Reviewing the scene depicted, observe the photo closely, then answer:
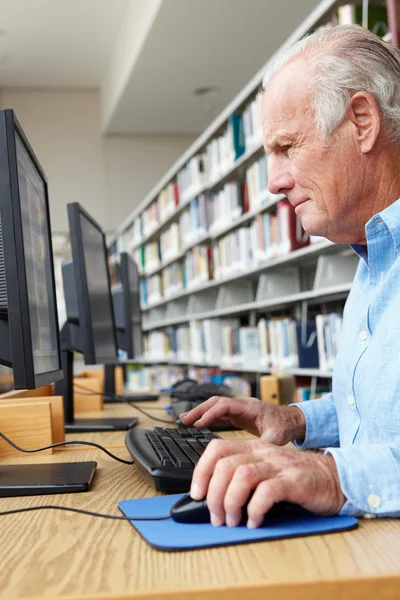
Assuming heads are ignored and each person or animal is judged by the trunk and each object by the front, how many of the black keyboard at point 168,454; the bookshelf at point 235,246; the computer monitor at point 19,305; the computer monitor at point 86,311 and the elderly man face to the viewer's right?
3

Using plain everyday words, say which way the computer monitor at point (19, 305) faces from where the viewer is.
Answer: facing to the right of the viewer

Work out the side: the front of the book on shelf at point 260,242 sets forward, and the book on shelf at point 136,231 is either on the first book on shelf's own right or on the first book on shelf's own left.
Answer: on the first book on shelf's own right

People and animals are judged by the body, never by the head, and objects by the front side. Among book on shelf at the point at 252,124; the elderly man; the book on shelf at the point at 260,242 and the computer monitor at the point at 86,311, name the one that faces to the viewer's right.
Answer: the computer monitor

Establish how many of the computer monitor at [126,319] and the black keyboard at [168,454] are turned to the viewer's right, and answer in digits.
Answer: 2

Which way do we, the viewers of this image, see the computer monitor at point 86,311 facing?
facing to the right of the viewer

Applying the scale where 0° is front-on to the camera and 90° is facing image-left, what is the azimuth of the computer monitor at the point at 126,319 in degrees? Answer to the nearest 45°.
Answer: approximately 270°

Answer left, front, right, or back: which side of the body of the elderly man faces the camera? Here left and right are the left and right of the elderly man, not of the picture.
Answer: left

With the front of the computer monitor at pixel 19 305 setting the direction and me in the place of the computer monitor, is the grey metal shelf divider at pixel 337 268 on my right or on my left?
on my left

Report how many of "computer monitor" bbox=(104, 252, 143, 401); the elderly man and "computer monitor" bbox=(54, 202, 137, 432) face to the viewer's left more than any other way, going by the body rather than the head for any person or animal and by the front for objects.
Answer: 1

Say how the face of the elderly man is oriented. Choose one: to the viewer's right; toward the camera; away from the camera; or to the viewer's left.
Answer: to the viewer's left
